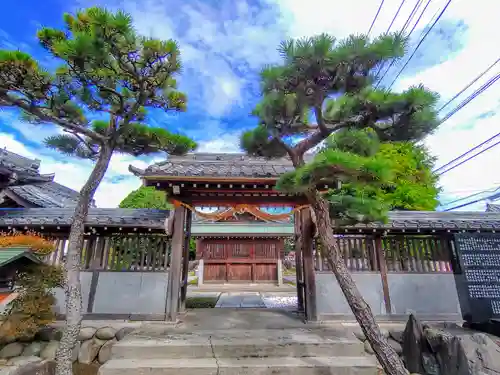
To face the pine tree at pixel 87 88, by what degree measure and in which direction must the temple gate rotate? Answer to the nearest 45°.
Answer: approximately 45° to its right

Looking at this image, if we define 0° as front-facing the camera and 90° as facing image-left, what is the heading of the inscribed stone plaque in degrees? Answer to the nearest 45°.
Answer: approximately 0°

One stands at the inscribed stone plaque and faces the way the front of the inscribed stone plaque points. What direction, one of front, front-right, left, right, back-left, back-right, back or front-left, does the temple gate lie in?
front-right

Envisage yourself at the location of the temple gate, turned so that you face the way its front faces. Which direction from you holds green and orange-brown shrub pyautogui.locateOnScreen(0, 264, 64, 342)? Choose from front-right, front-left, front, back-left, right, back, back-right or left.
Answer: right

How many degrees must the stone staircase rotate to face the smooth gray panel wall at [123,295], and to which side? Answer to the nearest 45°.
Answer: approximately 135° to its right

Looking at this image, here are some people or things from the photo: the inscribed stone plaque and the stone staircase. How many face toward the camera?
2

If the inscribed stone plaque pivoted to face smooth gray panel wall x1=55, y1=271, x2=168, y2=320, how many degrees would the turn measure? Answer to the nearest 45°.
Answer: approximately 45° to its right

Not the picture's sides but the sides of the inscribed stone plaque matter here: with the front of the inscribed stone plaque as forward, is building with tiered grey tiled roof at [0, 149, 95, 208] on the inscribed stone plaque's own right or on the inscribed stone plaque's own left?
on the inscribed stone plaque's own right

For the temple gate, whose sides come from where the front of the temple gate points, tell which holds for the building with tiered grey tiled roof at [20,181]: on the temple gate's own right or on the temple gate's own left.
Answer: on the temple gate's own right

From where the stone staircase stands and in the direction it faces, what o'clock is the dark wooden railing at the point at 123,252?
The dark wooden railing is roughly at 4 o'clock from the stone staircase.

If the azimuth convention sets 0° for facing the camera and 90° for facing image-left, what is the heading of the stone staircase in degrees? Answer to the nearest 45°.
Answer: approximately 0°

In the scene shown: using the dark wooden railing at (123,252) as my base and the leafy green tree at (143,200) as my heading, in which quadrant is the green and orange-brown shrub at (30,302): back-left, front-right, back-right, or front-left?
back-left
